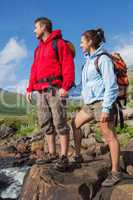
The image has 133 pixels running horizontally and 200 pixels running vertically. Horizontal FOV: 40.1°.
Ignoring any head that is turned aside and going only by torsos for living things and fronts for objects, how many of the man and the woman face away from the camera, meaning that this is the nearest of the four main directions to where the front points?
0

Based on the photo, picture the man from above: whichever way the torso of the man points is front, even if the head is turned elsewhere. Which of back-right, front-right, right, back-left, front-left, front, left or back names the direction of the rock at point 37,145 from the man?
back-right

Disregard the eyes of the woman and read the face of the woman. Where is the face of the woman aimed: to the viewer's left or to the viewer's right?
to the viewer's left

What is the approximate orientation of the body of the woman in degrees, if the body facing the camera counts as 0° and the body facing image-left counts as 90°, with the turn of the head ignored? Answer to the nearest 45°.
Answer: approximately 45°
